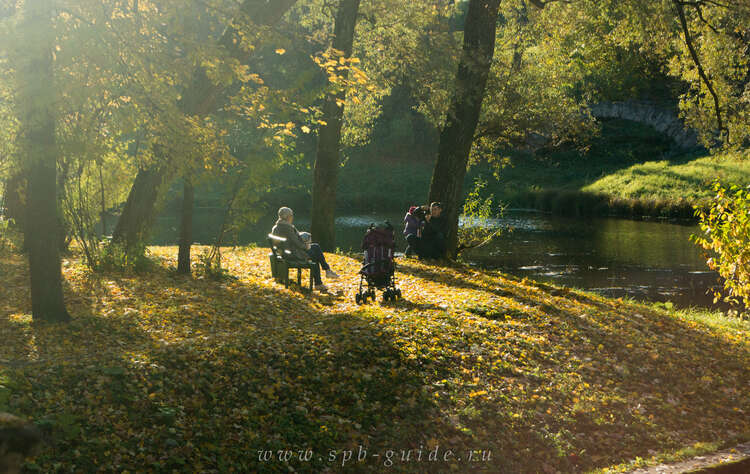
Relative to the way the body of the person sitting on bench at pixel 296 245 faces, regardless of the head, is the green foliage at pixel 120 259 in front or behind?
behind

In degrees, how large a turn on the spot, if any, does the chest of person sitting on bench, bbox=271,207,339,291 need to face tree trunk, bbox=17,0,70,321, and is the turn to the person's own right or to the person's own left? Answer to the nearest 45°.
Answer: approximately 135° to the person's own right

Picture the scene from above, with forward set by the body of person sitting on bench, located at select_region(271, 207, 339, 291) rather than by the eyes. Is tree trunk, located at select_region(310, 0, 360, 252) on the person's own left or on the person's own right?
on the person's own left

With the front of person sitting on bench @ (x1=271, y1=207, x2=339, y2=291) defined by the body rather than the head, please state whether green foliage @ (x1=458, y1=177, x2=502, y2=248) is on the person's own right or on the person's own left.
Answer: on the person's own left

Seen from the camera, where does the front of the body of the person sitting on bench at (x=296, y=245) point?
to the viewer's right

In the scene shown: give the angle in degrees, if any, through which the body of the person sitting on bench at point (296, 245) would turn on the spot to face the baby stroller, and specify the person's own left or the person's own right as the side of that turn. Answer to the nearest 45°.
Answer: approximately 45° to the person's own right

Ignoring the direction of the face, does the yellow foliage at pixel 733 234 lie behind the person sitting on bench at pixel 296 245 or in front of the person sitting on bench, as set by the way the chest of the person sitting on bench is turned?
in front

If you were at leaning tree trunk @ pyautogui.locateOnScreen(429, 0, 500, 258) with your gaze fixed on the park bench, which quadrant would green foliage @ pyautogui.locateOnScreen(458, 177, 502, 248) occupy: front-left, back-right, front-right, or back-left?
back-right
